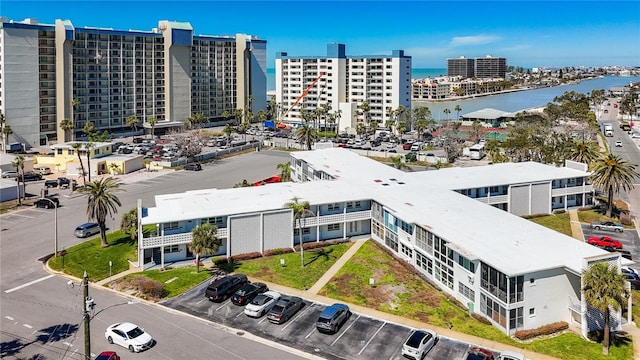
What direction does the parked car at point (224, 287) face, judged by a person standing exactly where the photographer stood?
facing away from the viewer and to the right of the viewer

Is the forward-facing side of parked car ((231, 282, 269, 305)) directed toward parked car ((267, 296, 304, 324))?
no

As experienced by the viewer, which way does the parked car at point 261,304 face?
facing away from the viewer and to the right of the viewer

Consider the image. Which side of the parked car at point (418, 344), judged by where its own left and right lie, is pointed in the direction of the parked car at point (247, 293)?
left

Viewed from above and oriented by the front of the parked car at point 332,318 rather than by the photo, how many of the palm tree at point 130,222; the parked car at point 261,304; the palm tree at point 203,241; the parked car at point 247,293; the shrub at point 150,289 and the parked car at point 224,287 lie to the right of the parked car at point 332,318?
0

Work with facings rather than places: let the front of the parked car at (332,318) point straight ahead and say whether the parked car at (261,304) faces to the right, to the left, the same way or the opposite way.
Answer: the same way

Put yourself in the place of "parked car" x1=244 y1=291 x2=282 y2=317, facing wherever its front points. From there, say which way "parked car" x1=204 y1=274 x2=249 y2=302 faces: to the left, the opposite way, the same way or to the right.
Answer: the same way

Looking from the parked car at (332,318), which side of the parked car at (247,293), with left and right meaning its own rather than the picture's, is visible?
right

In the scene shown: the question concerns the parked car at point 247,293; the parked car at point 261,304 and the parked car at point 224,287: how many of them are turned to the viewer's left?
0

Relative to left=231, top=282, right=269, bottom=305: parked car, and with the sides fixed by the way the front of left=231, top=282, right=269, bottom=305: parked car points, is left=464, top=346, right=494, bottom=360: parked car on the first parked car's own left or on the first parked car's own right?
on the first parked car's own right

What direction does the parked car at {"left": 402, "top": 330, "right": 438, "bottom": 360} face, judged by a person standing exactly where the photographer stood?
facing away from the viewer and to the right of the viewer

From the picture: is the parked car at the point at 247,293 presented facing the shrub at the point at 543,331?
no

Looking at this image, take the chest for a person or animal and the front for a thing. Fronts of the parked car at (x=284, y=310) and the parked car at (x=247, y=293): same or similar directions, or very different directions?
same or similar directions

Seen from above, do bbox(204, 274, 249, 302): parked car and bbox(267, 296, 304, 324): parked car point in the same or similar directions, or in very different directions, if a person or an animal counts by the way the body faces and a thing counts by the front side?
same or similar directions

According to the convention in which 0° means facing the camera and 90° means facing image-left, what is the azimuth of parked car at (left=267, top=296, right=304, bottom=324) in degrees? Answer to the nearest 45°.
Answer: approximately 225°

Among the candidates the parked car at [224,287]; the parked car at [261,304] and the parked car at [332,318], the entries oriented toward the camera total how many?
0

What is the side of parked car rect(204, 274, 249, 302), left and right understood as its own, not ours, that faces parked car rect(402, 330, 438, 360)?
right

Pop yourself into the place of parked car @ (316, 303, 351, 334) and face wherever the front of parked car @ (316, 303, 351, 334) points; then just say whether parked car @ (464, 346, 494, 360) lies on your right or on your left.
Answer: on your right

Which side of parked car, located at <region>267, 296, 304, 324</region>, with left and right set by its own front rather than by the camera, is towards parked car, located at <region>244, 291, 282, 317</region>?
left

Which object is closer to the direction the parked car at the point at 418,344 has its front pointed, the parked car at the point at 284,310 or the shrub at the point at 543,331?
the shrub

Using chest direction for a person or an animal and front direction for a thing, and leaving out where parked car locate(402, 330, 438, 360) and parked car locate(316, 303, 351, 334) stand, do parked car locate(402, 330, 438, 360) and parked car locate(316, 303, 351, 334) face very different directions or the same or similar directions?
same or similar directions

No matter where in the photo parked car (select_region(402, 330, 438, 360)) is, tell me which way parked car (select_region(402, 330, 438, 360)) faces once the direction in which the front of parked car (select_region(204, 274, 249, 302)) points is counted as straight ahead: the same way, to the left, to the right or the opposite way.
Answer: the same way
